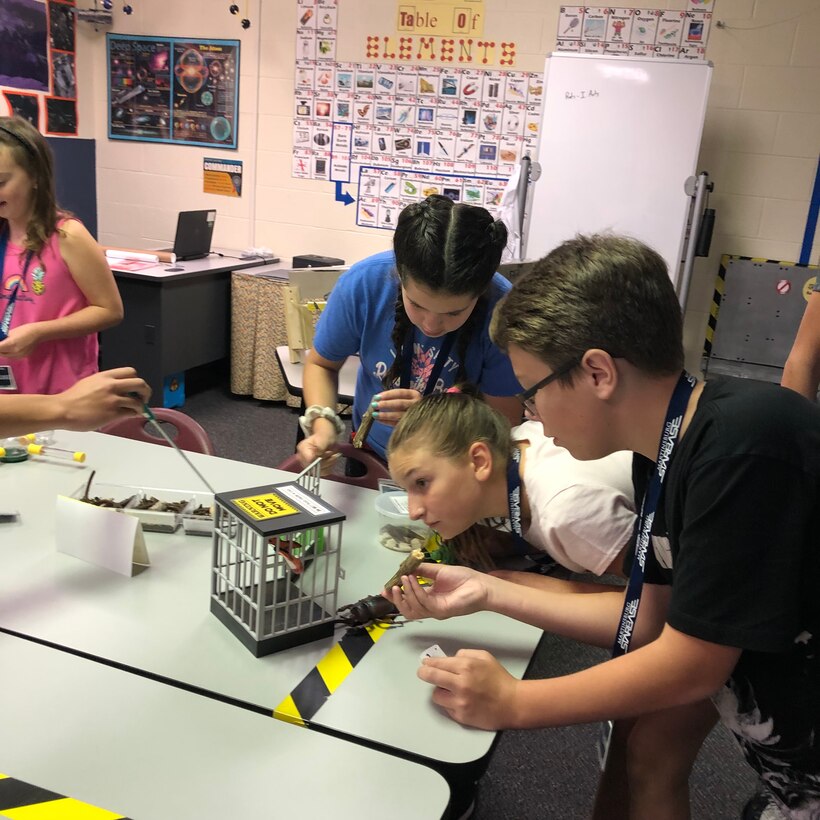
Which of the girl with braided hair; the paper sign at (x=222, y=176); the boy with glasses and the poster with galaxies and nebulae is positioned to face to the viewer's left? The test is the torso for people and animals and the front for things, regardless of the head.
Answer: the boy with glasses

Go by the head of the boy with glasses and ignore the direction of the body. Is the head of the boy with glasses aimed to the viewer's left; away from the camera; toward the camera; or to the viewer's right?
to the viewer's left

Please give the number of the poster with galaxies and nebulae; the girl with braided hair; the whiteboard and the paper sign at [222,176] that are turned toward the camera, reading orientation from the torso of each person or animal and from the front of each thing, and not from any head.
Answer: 4

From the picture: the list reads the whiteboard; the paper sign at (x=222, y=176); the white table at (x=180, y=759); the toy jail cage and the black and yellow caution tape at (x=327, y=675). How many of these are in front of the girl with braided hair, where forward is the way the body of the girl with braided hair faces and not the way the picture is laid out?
3

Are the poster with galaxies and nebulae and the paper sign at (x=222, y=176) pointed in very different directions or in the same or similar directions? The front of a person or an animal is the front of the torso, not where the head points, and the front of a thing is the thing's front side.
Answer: same or similar directions

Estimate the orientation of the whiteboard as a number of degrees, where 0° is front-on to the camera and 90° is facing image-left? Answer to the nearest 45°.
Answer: approximately 0°

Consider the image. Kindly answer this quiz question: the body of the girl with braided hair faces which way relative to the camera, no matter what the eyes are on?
toward the camera

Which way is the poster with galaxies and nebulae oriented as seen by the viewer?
toward the camera

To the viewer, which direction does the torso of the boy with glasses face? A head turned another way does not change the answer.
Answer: to the viewer's left

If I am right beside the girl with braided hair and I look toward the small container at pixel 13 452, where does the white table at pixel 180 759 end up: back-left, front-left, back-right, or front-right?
front-left

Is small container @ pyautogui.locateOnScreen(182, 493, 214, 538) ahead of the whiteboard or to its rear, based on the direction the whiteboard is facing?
ahead

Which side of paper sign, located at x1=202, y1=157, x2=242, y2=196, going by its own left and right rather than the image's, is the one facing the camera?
front

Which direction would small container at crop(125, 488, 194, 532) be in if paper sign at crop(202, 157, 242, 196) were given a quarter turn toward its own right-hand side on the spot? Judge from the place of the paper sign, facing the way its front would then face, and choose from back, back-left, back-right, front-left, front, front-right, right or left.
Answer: left

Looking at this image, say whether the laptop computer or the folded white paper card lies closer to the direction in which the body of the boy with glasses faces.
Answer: the folded white paper card

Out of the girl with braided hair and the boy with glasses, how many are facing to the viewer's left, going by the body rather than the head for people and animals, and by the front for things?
1

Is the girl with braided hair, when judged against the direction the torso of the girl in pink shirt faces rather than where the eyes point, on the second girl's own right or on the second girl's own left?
on the second girl's own left

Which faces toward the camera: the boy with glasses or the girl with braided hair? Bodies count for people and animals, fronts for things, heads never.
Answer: the girl with braided hair
